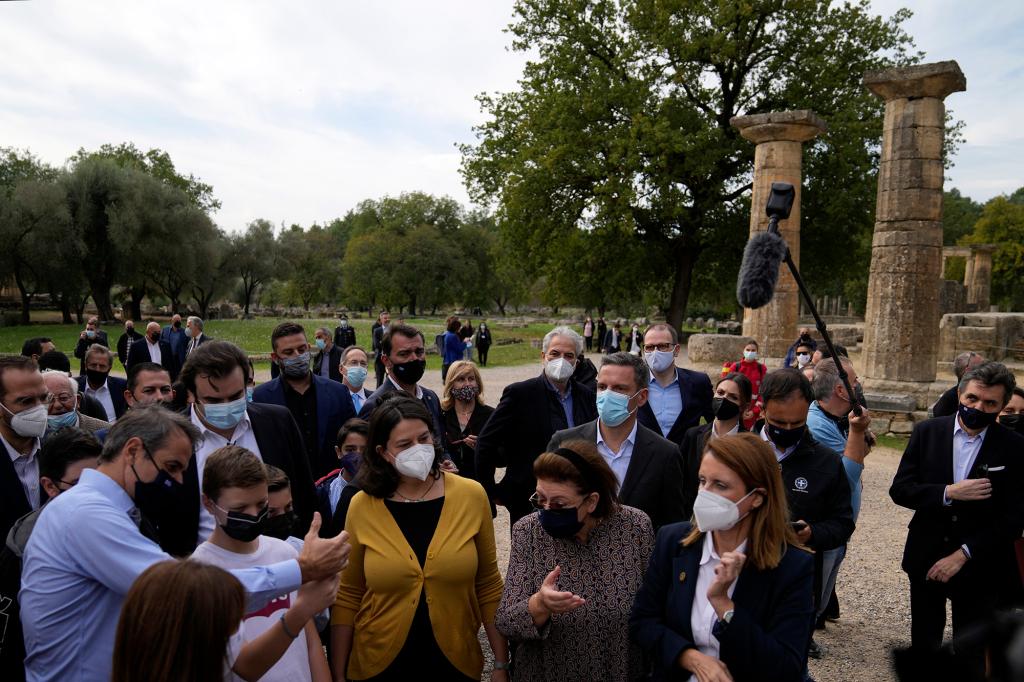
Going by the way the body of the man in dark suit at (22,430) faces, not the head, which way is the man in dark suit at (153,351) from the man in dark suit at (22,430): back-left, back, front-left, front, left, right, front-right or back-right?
back-left

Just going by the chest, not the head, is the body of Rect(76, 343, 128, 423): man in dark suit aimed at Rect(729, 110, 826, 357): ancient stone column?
no

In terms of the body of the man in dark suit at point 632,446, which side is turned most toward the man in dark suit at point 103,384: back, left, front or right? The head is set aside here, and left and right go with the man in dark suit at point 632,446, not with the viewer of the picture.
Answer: right

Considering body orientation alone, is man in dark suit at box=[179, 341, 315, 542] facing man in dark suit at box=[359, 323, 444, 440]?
no

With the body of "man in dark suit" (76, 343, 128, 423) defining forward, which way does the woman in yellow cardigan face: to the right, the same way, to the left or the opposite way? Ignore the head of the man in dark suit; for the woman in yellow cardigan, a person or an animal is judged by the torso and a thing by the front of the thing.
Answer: the same way

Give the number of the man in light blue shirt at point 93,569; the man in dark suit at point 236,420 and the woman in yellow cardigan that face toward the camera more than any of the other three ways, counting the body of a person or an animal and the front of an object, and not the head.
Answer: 2

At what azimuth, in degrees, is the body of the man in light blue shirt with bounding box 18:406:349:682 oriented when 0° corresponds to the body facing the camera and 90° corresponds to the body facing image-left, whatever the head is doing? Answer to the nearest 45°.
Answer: approximately 270°

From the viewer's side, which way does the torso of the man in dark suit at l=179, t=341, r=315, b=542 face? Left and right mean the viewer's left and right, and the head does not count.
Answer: facing the viewer

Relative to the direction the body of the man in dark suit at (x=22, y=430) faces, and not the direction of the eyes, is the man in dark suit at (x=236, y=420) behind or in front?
in front

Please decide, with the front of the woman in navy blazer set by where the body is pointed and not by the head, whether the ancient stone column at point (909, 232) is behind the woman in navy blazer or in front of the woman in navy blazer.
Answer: behind

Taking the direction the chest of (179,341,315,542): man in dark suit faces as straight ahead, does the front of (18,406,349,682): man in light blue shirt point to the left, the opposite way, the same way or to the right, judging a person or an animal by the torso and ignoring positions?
to the left

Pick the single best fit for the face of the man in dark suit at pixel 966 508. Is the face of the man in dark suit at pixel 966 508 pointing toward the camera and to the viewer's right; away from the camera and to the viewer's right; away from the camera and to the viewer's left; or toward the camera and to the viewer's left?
toward the camera and to the viewer's left

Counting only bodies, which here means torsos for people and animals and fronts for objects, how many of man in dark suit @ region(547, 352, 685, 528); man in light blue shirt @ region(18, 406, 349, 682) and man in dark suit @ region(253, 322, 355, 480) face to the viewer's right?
1

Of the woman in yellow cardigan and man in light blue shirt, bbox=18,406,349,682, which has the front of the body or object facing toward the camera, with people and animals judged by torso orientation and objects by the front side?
the woman in yellow cardigan

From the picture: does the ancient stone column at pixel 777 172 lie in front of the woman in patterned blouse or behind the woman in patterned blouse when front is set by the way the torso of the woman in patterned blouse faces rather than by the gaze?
behind

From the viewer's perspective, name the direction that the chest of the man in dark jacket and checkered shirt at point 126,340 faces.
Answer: toward the camera

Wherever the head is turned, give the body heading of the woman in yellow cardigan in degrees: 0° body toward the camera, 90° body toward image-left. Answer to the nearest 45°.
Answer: approximately 0°

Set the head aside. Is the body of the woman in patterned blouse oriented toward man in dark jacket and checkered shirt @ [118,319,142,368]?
no

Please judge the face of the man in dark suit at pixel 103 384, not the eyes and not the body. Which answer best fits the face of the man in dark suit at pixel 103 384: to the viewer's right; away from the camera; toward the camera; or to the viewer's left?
toward the camera
